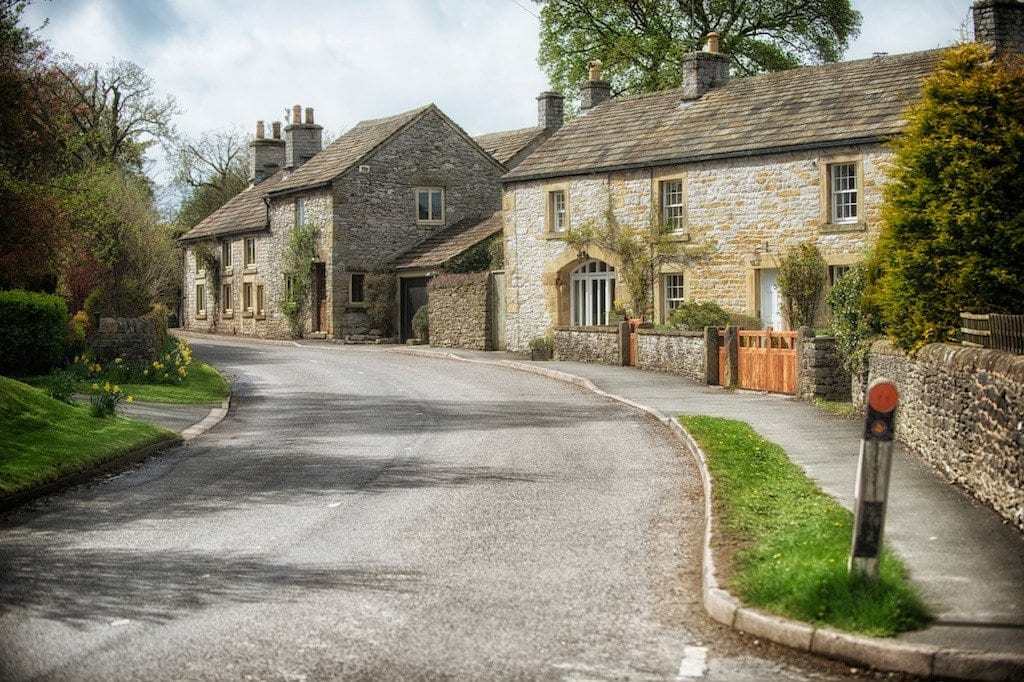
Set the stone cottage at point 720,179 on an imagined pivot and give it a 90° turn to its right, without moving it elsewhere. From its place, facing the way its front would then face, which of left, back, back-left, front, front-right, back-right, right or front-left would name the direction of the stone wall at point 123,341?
left

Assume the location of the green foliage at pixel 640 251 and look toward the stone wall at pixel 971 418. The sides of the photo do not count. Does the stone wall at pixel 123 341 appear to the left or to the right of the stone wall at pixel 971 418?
right

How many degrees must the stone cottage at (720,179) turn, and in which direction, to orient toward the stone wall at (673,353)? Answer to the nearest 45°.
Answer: approximately 45° to its left

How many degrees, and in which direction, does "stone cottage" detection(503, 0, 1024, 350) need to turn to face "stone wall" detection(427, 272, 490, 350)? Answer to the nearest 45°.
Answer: approximately 90° to its right

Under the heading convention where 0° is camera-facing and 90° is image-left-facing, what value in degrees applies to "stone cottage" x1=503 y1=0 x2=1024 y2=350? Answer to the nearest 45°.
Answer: approximately 45°

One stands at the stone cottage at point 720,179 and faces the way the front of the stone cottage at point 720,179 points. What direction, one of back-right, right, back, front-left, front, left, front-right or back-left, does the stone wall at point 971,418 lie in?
front-left

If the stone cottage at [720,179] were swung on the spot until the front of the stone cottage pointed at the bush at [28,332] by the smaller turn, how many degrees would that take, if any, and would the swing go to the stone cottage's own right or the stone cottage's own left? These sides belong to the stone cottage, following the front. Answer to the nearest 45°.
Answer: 0° — it already faces it

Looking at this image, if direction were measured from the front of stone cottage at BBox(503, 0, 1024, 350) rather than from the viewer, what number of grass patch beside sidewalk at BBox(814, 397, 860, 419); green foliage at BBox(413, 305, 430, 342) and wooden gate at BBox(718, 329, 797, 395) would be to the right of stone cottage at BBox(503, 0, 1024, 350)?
1

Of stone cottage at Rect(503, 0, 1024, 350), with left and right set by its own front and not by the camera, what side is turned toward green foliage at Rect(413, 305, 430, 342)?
right

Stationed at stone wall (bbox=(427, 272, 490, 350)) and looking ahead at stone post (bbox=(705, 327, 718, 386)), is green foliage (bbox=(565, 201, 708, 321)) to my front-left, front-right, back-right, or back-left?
front-left

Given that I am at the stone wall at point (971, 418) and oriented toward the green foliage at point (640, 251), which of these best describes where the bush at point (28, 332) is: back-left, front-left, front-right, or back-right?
front-left

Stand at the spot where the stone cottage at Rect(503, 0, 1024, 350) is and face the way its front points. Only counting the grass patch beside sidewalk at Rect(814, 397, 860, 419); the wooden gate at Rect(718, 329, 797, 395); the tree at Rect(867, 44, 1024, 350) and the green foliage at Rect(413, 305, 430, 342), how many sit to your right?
1

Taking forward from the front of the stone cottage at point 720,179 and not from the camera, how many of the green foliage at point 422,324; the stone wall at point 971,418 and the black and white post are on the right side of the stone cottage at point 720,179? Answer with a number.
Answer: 1
